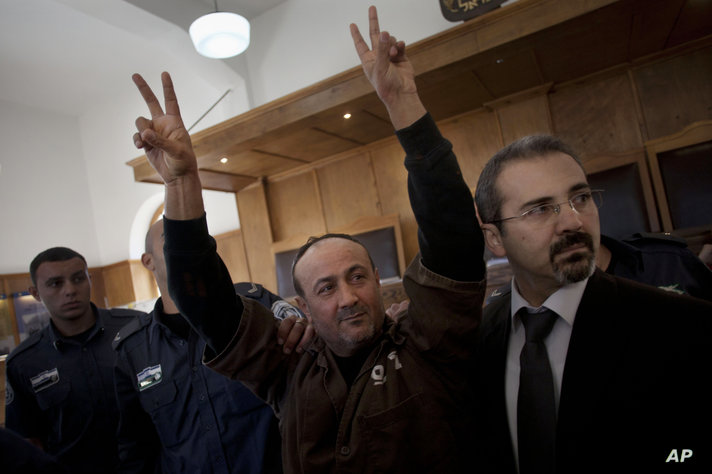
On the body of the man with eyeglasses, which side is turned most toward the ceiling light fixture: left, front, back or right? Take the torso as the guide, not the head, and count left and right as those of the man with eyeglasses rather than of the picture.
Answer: right

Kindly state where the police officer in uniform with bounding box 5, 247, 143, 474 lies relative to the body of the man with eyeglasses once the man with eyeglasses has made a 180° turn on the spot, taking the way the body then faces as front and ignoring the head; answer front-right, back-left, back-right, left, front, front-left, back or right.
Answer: back-left

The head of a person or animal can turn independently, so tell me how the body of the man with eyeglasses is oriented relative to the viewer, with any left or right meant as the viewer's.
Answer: facing the viewer and to the left of the viewer

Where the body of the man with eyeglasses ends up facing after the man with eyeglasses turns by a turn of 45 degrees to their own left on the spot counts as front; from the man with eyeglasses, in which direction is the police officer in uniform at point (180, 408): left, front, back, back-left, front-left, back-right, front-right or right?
right

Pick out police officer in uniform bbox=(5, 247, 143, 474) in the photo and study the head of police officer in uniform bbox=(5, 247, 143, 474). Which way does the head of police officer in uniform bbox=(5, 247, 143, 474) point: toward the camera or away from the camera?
toward the camera
